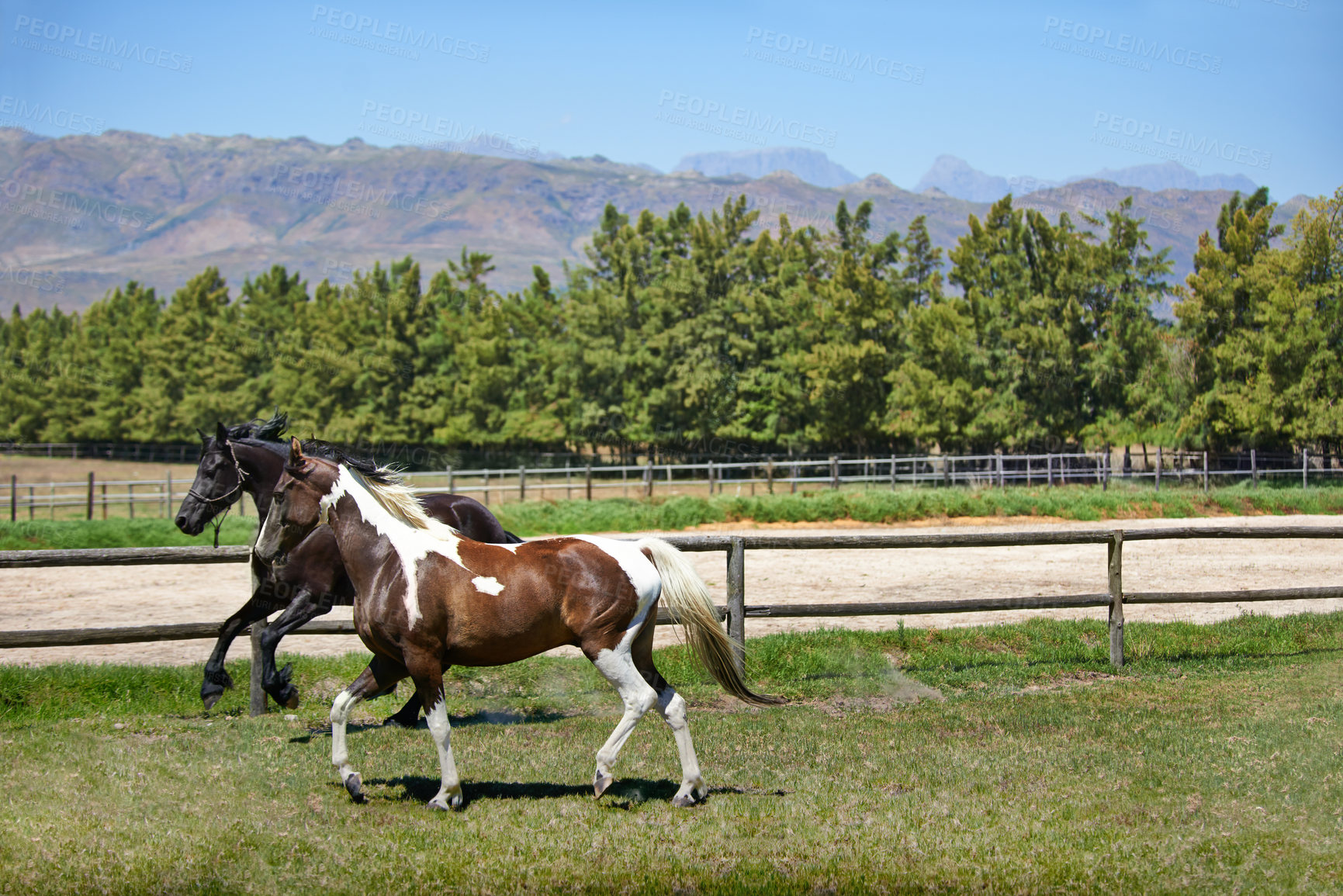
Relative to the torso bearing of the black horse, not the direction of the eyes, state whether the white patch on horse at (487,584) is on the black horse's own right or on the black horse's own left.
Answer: on the black horse's own left

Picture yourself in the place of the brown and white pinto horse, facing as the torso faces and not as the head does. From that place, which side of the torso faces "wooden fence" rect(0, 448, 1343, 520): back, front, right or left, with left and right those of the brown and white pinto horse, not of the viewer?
right

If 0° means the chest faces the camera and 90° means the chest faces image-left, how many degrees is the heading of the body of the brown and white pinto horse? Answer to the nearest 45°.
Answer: approximately 90°

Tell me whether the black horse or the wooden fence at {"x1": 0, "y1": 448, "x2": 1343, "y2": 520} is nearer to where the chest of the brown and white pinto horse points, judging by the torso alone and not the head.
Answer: the black horse

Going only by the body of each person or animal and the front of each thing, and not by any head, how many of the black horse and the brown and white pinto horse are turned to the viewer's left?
2

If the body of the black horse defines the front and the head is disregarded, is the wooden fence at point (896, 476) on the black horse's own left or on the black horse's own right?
on the black horse's own right

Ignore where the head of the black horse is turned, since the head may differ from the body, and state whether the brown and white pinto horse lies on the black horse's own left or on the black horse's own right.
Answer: on the black horse's own left

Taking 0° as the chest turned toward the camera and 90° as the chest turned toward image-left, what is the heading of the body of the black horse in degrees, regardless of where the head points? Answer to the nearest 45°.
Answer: approximately 90°
